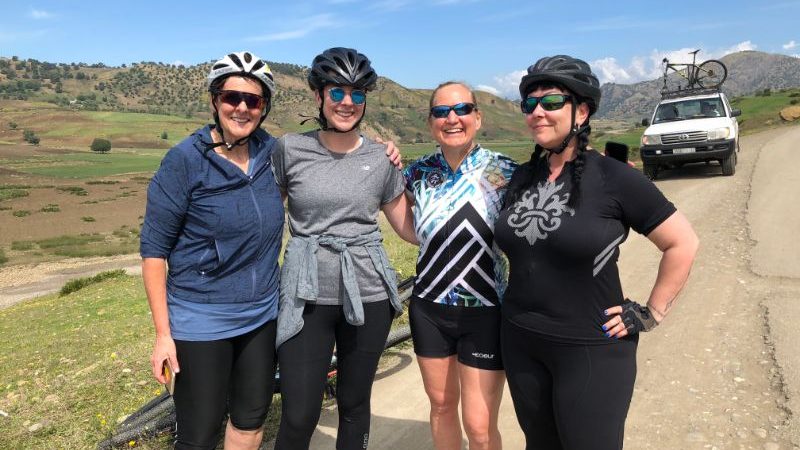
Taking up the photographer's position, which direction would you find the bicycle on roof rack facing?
facing to the left of the viewer

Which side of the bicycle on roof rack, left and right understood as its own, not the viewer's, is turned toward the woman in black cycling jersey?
left

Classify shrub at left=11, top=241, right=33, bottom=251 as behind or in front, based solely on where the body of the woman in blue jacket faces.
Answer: behind

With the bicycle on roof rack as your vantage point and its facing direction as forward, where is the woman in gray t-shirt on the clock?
The woman in gray t-shirt is roughly at 9 o'clock from the bicycle on roof rack.

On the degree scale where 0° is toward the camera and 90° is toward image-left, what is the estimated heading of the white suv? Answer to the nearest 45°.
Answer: approximately 0°

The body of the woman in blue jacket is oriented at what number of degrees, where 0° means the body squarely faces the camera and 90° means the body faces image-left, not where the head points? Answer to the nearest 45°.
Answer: approximately 315°

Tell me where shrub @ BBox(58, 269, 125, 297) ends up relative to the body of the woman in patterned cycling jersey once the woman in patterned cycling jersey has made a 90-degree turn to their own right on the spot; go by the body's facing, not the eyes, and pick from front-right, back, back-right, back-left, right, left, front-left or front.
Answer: front-right
